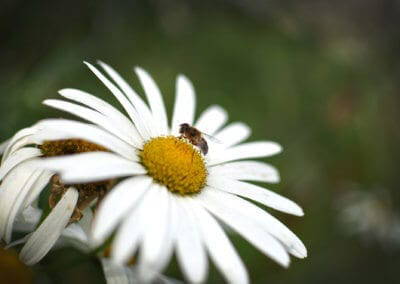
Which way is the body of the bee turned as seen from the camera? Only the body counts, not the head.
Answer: to the viewer's left
